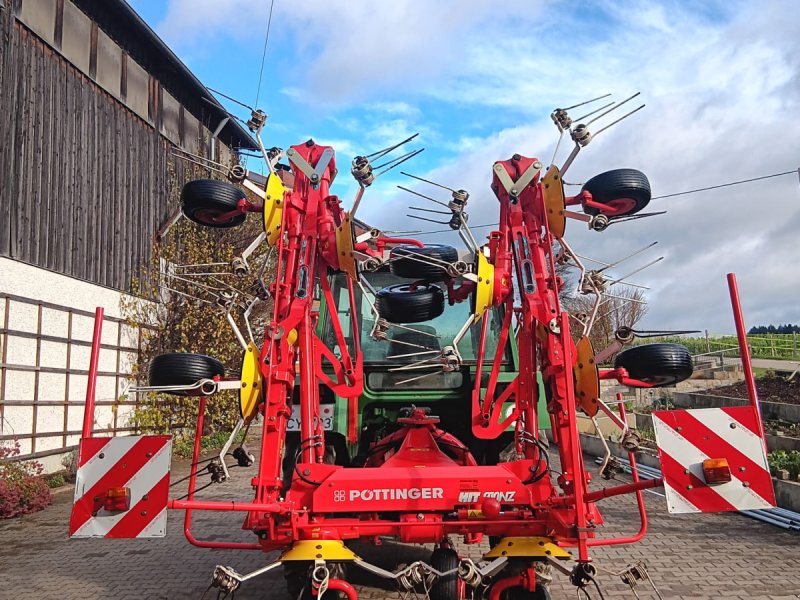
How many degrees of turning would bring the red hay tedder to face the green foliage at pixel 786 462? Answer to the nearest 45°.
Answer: approximately 45° to its right

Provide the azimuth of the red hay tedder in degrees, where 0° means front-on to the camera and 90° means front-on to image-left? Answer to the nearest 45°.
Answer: approximately 180°
